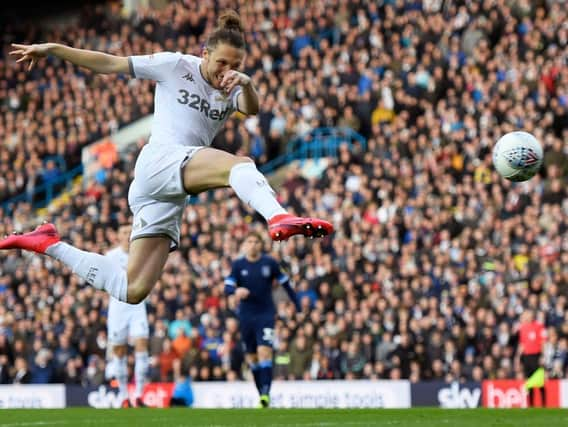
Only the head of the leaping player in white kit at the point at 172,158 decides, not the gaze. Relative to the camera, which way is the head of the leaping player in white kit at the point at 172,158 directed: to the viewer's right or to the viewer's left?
to the viewer's right

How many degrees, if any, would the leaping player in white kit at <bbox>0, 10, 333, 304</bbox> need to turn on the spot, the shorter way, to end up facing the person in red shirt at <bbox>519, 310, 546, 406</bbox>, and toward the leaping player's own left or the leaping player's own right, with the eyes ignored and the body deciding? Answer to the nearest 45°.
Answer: approximately 90° to the leaping player's own left

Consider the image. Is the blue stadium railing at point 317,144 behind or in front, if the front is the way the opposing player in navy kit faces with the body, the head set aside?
behind

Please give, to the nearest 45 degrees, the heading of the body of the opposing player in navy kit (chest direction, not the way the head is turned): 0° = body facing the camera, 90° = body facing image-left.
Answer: approximately 0°

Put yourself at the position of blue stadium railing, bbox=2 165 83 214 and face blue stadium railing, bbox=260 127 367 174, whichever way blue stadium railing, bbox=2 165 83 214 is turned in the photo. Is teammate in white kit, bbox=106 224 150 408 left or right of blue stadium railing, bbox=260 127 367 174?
right

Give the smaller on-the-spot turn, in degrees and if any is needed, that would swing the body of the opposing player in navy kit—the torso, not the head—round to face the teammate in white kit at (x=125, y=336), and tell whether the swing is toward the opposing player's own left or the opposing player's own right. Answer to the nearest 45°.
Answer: approximately 90° to the opposing player's own right

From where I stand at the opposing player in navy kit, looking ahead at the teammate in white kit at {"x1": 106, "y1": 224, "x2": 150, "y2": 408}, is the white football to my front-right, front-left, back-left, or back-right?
back-left
